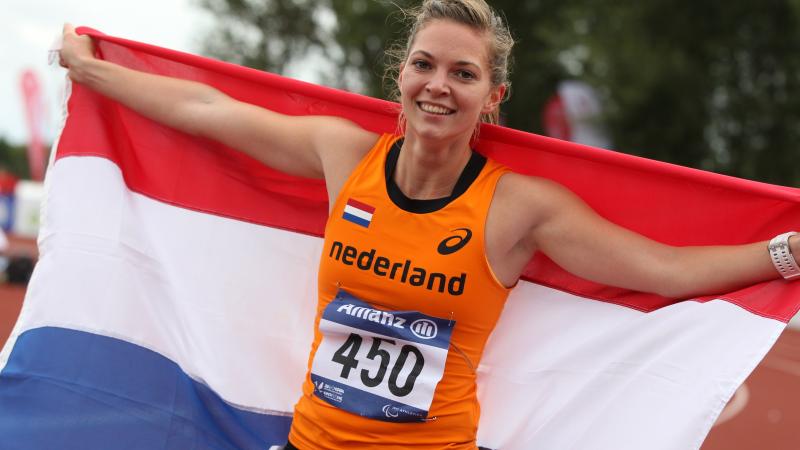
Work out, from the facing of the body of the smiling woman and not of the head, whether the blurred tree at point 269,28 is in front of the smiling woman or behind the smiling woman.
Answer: behind

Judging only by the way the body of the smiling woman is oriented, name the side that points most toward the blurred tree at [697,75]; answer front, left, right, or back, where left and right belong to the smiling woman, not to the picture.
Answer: back

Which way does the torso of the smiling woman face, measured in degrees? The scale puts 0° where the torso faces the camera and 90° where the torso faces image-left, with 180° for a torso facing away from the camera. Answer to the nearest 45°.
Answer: approximately 0°
